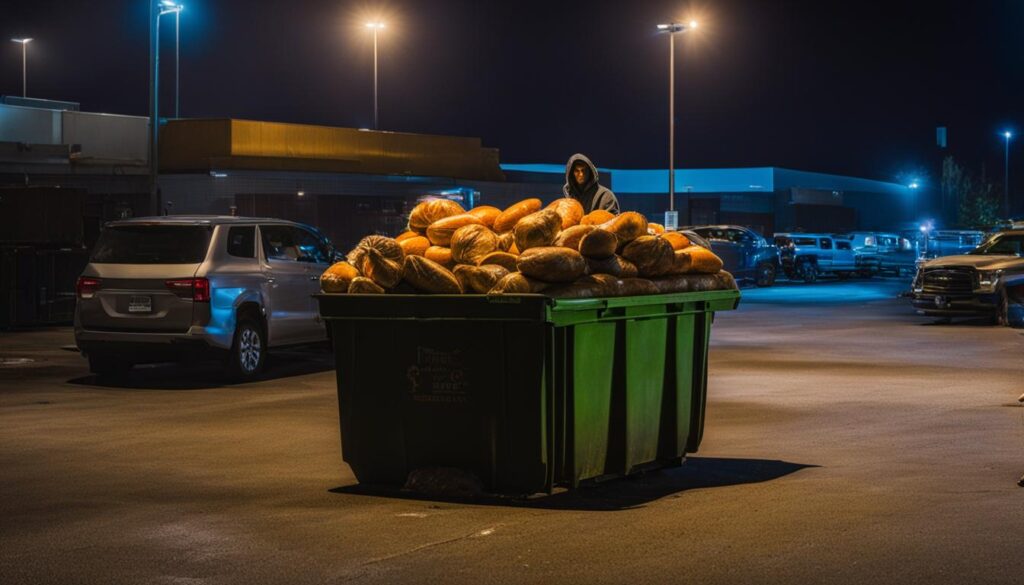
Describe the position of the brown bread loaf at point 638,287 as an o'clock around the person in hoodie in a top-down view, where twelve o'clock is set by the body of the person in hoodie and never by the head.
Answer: The brown bread loaf is roughly at 10 o'clock from the person in hoodie.

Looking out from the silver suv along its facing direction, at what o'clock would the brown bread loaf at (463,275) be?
The brown bread loaf is roughly at 4 o'clock from the silver suv.

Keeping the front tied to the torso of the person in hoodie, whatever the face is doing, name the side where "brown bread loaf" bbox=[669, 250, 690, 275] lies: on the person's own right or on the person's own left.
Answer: on the person's own left

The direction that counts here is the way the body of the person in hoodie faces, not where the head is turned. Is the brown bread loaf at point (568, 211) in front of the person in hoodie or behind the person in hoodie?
in front

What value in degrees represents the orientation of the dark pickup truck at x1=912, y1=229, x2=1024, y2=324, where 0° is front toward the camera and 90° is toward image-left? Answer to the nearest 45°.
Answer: approximately 45°

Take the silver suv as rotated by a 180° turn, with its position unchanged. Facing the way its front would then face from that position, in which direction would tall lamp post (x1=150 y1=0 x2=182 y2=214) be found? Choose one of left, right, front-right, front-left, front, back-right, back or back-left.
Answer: back-right

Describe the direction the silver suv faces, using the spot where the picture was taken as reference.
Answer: facing away from the viewer and to the right of the viewer

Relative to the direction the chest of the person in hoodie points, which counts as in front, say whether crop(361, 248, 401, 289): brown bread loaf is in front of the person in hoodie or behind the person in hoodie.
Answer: in front

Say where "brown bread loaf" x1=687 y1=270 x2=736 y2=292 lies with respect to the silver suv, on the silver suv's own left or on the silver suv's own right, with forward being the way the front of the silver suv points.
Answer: on the silver suv's own right

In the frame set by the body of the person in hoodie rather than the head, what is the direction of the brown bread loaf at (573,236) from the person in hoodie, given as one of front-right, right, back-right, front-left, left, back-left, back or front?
front-left

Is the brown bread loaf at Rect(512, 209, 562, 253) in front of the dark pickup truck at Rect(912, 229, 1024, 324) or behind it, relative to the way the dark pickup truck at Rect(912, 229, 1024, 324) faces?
in front

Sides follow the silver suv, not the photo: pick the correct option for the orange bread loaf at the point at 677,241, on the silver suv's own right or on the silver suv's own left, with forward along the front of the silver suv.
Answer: on the silver suv's own right

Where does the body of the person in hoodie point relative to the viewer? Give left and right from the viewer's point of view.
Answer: facing the viewer and to the left of the viewer

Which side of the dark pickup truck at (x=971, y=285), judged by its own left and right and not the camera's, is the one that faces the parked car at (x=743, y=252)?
right
